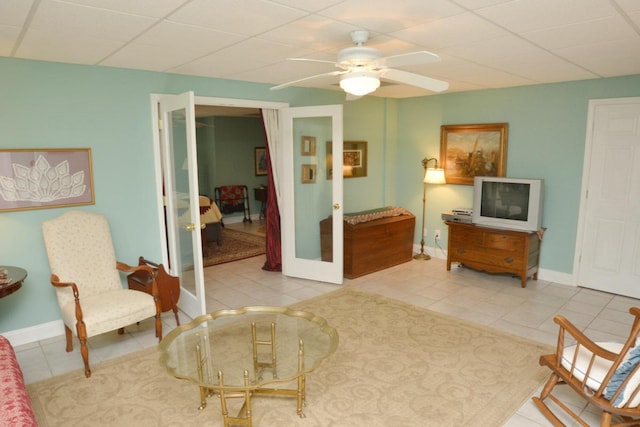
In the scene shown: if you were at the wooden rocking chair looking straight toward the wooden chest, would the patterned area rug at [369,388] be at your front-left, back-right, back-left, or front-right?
front-left

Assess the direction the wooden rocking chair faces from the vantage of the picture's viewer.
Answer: facing away from the viewer and to the left of the viewer

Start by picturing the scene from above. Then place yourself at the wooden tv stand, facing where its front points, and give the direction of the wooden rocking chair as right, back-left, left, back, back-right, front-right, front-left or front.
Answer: front-left

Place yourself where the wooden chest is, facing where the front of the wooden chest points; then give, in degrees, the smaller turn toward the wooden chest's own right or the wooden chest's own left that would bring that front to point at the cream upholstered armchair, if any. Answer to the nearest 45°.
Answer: approximately 90° to the wooden chest's own right

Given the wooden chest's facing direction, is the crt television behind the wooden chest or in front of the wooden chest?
in front

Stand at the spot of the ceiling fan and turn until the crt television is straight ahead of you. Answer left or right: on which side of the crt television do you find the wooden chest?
left

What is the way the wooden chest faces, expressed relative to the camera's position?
facing the viewer and to the right of the viewer

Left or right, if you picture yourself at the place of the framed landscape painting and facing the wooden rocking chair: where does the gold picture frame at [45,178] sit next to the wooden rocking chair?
right

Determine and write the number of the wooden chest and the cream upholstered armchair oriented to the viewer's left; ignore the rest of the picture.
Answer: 0

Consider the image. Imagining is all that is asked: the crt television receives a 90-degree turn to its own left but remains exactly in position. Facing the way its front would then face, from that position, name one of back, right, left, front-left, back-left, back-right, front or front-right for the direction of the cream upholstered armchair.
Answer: right

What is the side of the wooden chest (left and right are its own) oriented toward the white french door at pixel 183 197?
right

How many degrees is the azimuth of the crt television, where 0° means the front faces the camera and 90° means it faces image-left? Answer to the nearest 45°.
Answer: approximately 45°

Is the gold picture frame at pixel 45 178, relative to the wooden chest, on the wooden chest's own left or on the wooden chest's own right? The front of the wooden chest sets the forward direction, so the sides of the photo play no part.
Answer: on the wooden chest's own right

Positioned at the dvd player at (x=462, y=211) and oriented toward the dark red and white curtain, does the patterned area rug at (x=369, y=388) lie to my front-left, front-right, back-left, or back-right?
front-left

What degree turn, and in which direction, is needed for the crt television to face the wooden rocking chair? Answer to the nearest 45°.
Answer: approximately 45° to its left

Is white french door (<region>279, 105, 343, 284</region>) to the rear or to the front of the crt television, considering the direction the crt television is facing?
to the front

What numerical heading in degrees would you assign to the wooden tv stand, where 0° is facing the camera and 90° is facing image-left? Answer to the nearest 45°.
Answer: approximately 45°
